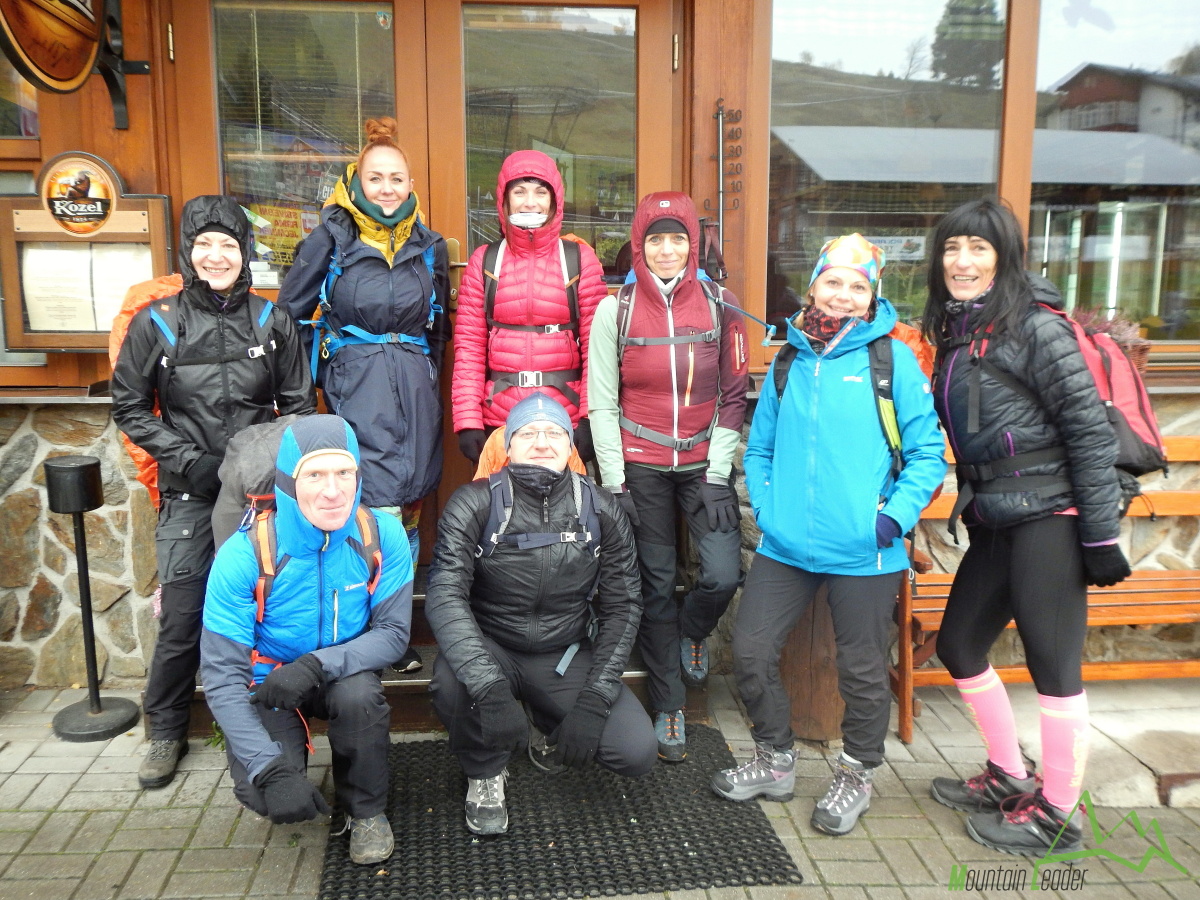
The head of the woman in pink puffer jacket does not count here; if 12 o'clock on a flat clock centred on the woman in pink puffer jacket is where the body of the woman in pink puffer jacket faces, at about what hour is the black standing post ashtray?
The black standing post ashtray is roughly at 3 o'clock from the woman in pink puffer jacket.

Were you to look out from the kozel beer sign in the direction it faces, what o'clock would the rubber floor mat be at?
The rubber floor mat is roughly at 11 o'clock from the kozel beer sign.

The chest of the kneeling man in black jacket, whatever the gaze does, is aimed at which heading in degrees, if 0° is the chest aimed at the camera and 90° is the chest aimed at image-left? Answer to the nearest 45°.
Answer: approximately 0°

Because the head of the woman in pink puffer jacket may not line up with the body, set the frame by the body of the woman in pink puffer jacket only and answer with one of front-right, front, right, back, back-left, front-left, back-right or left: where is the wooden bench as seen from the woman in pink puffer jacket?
left

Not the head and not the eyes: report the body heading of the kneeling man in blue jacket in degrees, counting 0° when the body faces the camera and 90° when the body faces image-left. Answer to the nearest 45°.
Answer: approximately 0°

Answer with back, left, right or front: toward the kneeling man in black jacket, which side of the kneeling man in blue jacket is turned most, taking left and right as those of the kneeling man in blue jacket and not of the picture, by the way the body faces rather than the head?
left
